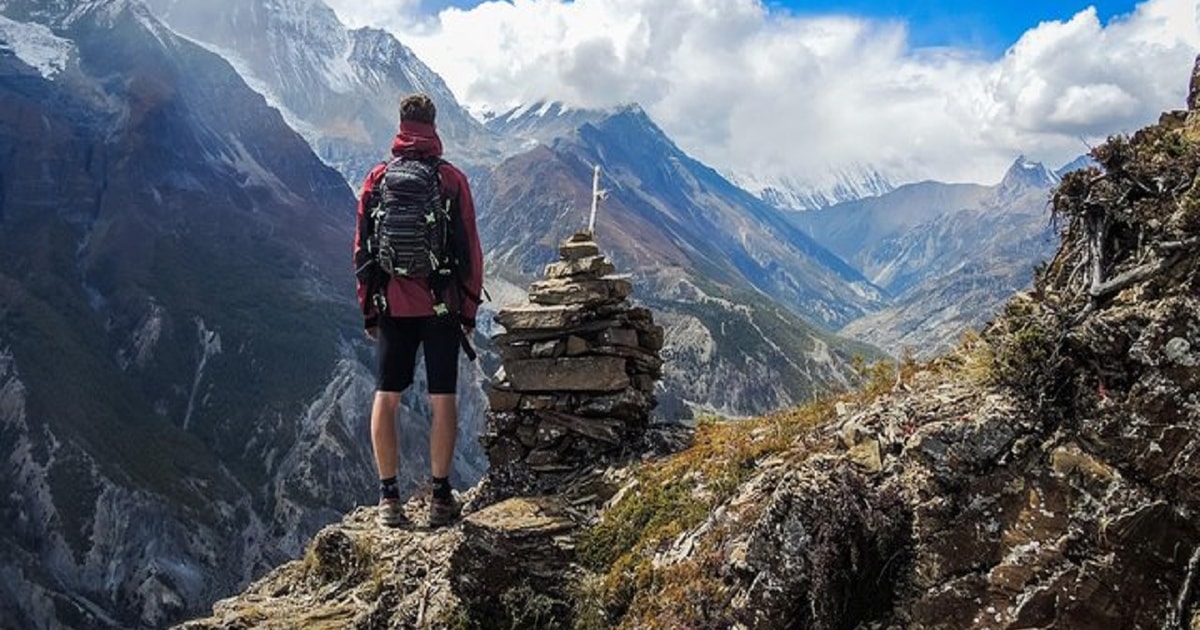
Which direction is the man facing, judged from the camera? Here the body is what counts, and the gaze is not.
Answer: away from the camera

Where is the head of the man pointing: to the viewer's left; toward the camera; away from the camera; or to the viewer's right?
away from the camera
